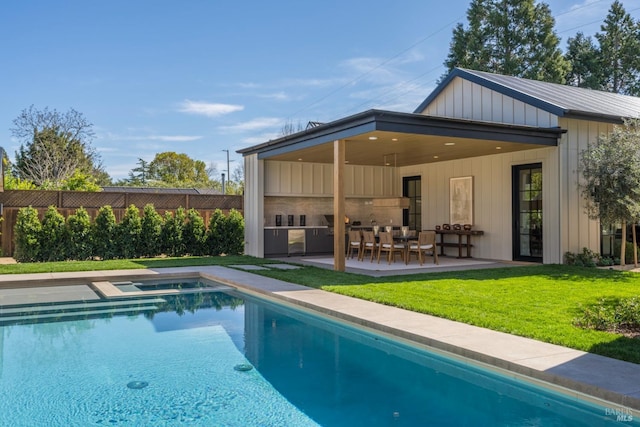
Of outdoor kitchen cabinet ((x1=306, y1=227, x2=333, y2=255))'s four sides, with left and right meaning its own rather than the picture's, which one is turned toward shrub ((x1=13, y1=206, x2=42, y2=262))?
right

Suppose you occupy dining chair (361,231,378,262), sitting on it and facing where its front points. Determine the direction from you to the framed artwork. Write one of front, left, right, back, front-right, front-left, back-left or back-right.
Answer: front

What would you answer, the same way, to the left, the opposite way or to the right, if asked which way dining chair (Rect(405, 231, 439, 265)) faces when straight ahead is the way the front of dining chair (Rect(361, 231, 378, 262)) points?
to the left

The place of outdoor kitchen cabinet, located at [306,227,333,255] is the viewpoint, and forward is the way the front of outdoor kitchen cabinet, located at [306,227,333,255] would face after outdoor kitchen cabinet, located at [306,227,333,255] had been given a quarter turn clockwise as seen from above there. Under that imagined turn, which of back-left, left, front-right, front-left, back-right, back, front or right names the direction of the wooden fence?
front

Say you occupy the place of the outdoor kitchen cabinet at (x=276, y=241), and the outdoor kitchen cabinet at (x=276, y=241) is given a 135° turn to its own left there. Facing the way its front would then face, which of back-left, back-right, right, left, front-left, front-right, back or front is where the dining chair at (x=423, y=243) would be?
right

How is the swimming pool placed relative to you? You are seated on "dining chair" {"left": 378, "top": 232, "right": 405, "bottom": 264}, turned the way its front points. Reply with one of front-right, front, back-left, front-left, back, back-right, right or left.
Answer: back-right

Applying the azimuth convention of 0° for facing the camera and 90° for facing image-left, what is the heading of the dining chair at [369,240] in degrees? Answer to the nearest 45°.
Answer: approximately 225°

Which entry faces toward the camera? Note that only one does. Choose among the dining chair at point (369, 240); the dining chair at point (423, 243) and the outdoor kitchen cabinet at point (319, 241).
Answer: the outdoor kitchen cabinet

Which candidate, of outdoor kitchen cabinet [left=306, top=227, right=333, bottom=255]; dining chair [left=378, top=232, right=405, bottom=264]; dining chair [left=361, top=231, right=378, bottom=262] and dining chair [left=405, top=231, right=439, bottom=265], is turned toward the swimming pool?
the outdoor kitchen cabinet

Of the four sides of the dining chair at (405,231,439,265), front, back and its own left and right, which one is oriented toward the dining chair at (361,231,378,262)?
front

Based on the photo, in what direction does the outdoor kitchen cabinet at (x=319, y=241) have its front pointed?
toward the camera

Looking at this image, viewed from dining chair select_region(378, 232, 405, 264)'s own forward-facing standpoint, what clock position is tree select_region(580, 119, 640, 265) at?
The tree is roughly at 2 o'clock from the dining chair.

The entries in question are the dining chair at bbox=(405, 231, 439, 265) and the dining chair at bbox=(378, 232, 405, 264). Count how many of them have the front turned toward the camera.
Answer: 0

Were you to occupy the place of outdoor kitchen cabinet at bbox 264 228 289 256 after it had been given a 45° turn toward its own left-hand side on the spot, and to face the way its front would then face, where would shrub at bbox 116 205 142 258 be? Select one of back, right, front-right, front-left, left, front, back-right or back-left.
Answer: back-right

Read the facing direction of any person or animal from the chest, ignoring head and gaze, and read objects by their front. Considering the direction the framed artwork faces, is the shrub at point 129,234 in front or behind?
in front

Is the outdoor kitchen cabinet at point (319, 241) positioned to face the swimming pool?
yes

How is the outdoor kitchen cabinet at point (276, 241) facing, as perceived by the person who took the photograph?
facing the viewer

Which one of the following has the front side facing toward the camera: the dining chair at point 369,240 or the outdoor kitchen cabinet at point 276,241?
the outdoor kitchen cabinet

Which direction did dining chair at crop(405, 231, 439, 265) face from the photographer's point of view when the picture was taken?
facing away from the viewer and to the left of the viewer

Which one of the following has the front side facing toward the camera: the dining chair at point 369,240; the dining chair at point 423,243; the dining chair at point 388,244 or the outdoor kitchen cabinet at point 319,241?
the outdoor kitchen cabinet

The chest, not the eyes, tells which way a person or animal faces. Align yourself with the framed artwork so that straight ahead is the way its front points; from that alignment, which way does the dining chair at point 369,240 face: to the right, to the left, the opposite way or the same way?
the opposite way
